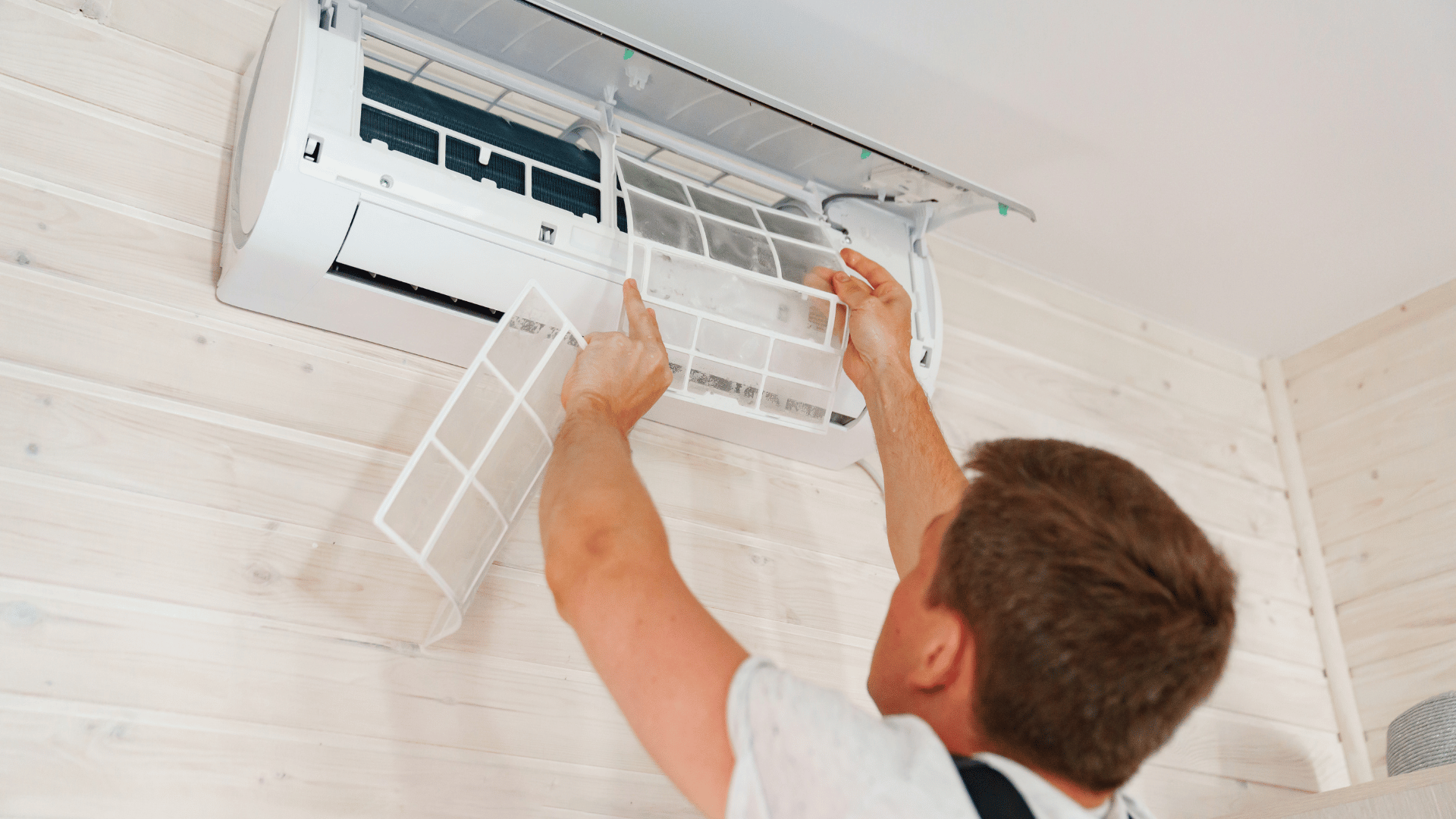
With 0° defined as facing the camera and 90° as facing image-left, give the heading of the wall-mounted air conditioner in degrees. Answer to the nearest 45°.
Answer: approximately 315°

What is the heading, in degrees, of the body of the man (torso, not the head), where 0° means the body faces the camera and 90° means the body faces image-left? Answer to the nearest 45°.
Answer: approximately 135°

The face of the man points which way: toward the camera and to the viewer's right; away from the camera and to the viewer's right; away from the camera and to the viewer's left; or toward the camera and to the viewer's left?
away from the camera and to the viewer's left

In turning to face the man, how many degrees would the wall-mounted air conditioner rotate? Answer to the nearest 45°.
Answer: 0° — it already faces them

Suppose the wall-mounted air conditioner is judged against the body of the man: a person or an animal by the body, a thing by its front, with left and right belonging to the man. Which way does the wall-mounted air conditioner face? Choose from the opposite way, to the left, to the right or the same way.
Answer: the opposite way

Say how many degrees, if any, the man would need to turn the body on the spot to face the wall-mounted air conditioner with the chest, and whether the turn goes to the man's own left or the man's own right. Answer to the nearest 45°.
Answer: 0° — they already face it
